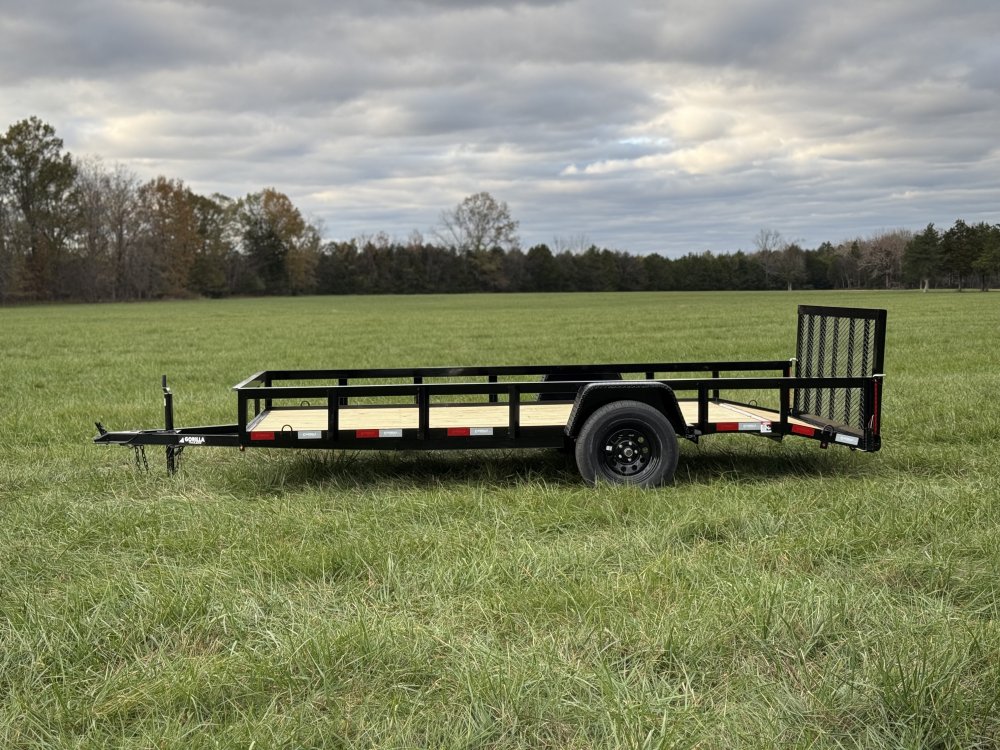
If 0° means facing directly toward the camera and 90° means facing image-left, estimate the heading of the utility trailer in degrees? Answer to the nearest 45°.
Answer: approximately 90°
